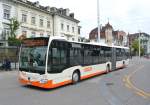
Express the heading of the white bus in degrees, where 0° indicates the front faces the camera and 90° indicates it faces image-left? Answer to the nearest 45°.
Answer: approximately 45°

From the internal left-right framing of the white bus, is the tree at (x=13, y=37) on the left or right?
on its right
